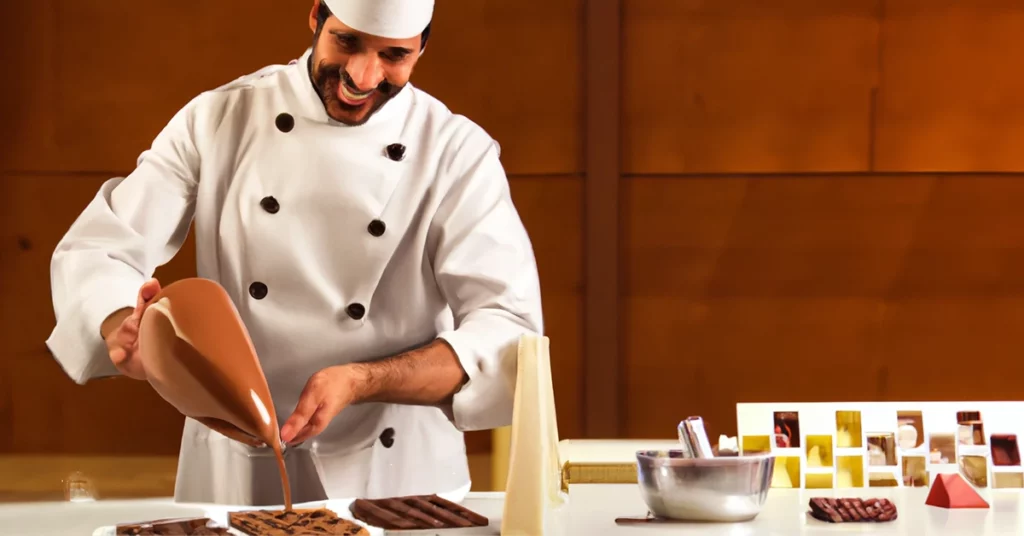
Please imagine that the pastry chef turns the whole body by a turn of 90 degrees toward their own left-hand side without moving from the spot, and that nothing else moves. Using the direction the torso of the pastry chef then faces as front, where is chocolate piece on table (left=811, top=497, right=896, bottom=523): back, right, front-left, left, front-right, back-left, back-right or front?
front-right

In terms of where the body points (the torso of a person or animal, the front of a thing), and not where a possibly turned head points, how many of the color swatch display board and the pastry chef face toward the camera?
2

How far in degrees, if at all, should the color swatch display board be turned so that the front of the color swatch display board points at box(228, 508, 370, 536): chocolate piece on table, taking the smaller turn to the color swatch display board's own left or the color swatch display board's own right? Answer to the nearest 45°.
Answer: approximately 45° to the color swatch display board's own right

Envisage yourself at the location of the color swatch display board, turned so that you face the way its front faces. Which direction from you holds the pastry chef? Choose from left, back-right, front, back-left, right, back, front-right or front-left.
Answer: right

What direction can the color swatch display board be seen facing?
toward the camera

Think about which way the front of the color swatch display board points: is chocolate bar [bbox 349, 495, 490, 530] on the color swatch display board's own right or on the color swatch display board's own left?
on the color swatch display board's own right

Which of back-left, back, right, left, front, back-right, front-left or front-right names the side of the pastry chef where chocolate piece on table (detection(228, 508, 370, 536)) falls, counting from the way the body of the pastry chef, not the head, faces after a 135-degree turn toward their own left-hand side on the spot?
back-right

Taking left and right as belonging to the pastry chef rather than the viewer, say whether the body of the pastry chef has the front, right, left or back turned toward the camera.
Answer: front

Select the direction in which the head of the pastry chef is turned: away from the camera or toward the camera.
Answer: toward the camera

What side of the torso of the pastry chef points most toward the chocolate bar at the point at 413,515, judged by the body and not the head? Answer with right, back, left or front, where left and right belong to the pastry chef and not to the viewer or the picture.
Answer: front

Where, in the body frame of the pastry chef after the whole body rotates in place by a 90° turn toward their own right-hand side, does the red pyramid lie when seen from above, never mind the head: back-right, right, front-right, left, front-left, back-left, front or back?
back-left

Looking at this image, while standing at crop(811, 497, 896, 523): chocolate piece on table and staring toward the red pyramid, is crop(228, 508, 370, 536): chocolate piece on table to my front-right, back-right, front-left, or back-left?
back-left
